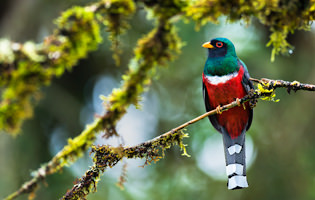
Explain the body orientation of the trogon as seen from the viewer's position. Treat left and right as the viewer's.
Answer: facing the viewer and to the left of the viewer
